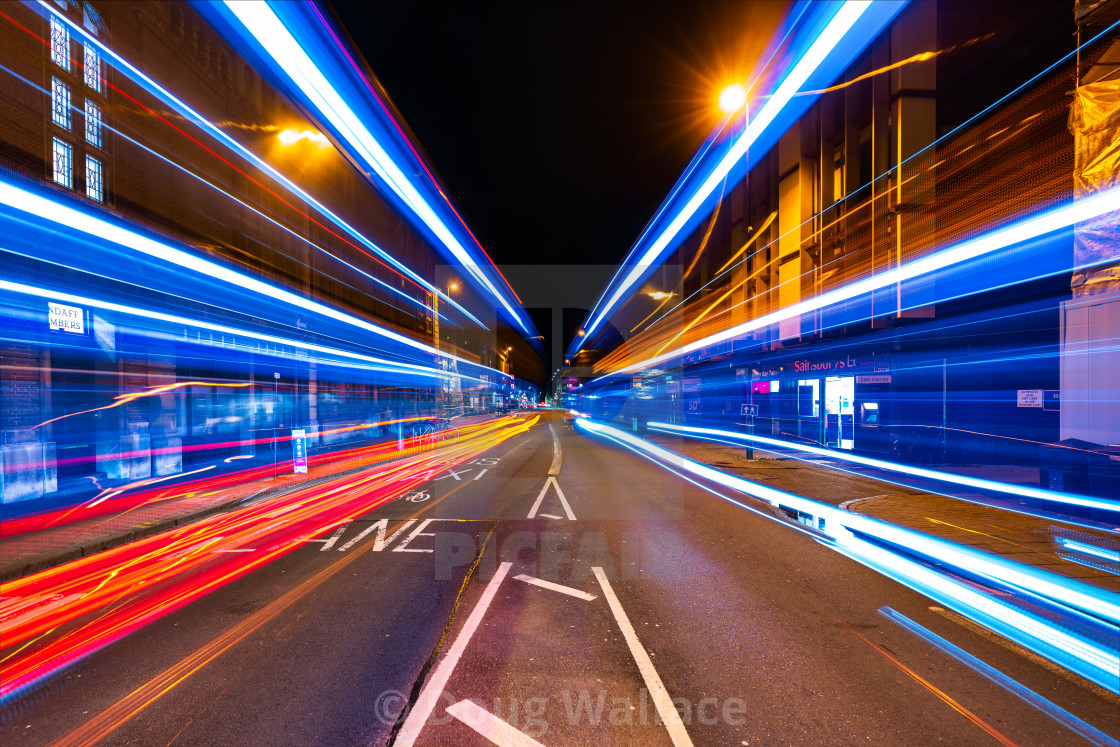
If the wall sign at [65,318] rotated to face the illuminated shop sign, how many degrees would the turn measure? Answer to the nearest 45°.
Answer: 0° — it already faces it

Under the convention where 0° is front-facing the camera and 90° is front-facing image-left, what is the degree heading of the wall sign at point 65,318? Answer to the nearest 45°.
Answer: approximately 315°

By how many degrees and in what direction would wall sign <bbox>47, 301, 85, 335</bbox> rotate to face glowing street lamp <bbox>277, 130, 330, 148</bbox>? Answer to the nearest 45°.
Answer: approximately 90° to its left
